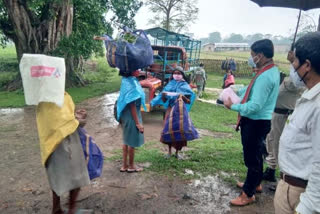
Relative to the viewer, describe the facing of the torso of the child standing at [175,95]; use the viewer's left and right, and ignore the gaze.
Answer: facing the viewer

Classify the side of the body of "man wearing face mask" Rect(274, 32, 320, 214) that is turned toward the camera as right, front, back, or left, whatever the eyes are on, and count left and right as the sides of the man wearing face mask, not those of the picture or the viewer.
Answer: left

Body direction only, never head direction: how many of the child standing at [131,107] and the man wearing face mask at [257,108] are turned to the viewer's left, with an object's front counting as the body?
1

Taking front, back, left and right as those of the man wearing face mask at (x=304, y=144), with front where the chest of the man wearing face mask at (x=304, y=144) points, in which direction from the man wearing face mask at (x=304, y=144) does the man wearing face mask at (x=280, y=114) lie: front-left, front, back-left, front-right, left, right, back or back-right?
right

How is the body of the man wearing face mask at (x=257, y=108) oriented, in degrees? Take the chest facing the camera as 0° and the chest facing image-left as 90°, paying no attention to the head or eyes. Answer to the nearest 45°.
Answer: approximately 90°

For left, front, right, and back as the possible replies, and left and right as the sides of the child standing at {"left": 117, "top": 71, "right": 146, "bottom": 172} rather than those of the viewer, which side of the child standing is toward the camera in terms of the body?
right

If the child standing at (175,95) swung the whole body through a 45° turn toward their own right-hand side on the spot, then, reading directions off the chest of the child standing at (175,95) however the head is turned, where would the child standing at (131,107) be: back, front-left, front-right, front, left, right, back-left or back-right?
front

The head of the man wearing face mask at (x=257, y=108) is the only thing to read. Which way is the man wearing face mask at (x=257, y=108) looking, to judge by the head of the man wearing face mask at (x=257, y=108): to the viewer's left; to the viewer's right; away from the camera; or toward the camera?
to the viewer's left

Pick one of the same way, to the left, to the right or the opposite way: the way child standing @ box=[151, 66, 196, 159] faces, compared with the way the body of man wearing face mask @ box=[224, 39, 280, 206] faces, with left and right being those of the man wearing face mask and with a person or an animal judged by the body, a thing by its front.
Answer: to the left

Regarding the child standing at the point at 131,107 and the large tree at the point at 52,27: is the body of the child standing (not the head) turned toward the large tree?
no

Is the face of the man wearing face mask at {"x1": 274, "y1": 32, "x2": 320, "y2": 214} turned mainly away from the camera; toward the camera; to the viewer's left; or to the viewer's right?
to the viewer's left

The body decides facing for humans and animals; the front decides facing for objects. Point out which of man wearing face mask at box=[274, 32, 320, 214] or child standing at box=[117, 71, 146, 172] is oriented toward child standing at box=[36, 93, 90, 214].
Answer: the man wearing face mask

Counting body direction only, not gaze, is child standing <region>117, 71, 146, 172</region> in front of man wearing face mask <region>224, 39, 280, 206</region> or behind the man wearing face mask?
in front

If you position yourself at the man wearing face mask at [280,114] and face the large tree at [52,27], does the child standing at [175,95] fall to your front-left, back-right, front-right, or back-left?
front-left

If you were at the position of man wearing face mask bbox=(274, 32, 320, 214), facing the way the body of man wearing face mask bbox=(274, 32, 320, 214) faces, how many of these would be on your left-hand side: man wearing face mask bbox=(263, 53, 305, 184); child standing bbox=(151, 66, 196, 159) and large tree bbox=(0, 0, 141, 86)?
0
